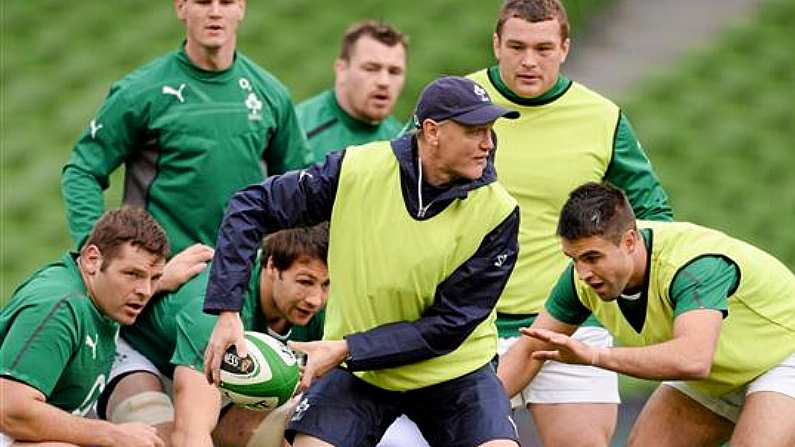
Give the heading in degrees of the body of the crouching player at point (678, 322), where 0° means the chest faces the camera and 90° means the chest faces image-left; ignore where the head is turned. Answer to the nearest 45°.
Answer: approximately 45°

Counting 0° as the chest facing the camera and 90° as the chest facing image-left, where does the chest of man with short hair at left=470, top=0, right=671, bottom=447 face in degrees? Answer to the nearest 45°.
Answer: approximately 0°

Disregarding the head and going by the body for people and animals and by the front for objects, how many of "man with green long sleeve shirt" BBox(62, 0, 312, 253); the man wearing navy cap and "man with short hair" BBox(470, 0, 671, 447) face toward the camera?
3

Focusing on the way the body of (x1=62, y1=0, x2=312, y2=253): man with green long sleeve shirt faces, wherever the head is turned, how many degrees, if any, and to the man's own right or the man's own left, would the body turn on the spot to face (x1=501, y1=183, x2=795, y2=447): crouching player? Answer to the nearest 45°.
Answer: approximately 45° to the man's own left

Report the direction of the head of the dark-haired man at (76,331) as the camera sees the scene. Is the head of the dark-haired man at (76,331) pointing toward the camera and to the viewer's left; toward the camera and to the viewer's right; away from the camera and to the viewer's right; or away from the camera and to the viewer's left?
toward the camera and to the viewer's right

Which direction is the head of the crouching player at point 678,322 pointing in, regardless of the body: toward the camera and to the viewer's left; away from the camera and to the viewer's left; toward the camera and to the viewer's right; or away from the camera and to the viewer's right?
toward the camera and to the viewer's left

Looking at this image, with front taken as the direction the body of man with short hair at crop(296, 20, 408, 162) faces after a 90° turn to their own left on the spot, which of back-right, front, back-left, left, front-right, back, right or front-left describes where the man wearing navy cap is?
back-right

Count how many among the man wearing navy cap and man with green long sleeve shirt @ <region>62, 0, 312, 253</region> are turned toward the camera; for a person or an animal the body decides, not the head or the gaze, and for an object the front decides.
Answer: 2

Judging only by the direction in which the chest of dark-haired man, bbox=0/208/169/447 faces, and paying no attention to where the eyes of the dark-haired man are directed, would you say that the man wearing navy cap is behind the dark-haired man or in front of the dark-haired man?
in front

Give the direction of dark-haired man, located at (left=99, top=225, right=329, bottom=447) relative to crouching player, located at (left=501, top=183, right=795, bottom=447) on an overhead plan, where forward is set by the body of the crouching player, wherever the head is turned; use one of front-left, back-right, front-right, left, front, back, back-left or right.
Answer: front-right

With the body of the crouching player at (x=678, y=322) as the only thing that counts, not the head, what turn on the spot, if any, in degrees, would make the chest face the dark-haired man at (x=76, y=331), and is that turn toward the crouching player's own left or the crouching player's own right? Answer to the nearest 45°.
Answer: approximately 45° to the crouching player's own right

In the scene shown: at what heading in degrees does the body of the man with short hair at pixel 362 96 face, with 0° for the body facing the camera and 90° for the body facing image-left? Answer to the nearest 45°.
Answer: approximately 315°

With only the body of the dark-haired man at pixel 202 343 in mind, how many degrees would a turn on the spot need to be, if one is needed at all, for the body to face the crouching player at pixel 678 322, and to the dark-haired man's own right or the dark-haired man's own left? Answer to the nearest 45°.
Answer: approximately 45° to the dark-haired man's own left
